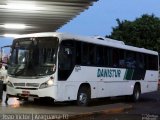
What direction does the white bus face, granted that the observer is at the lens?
facing the viewer and to the left of the viewer
